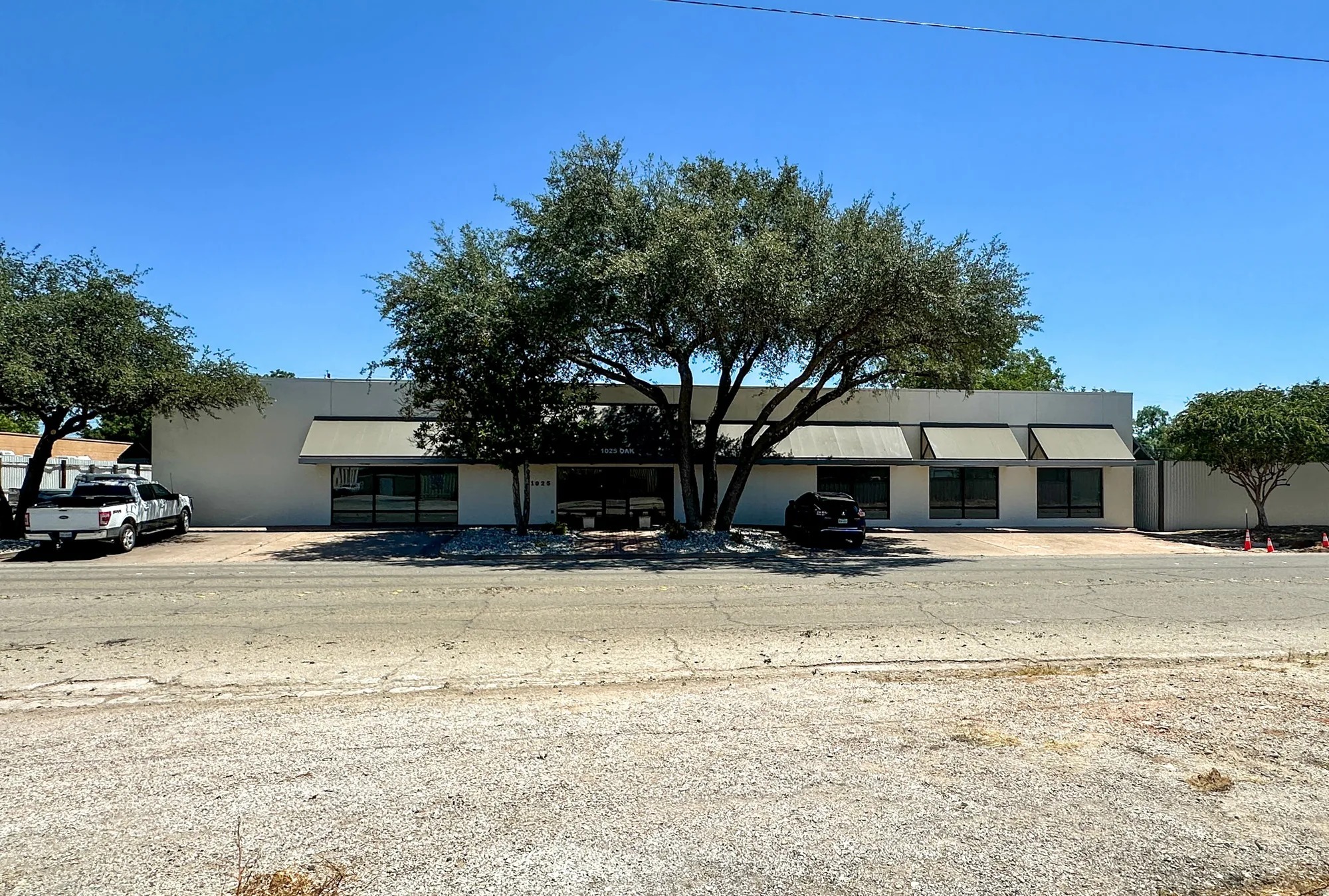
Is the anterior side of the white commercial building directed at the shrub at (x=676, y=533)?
yes

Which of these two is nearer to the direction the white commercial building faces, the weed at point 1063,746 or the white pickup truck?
the weed

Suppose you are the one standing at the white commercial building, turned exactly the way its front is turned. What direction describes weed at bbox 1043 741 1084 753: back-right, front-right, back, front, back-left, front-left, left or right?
front

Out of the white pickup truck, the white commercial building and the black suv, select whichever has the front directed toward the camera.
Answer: the white commercial building

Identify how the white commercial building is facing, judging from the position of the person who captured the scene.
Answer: facing the viewer

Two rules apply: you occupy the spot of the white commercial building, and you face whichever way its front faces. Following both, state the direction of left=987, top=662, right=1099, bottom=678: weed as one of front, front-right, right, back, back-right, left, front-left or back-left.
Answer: front

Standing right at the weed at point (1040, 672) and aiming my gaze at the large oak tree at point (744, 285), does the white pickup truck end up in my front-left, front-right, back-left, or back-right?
front-left

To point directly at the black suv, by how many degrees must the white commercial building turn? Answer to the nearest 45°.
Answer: approximately 45° to its left

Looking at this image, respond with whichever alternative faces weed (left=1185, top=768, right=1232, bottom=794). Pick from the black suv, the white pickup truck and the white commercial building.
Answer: the white commercial building

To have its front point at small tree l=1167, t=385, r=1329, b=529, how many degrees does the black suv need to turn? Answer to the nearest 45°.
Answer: approximately 90° to its right

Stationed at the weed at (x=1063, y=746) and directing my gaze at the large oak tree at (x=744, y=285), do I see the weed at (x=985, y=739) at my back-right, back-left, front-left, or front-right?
front-left

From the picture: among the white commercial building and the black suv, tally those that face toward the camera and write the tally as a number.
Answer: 1

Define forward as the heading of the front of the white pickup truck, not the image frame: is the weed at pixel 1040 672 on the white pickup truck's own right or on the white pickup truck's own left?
on the white pickup truck's own right

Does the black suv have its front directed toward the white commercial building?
yes

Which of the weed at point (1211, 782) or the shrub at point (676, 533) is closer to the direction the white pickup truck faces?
the shrub

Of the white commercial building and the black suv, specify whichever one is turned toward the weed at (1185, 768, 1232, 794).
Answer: the white commercial building

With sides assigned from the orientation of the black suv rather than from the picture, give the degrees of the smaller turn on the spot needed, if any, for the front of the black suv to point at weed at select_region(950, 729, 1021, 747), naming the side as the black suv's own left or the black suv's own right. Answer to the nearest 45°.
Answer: approximately 135° to the black suv's own left
